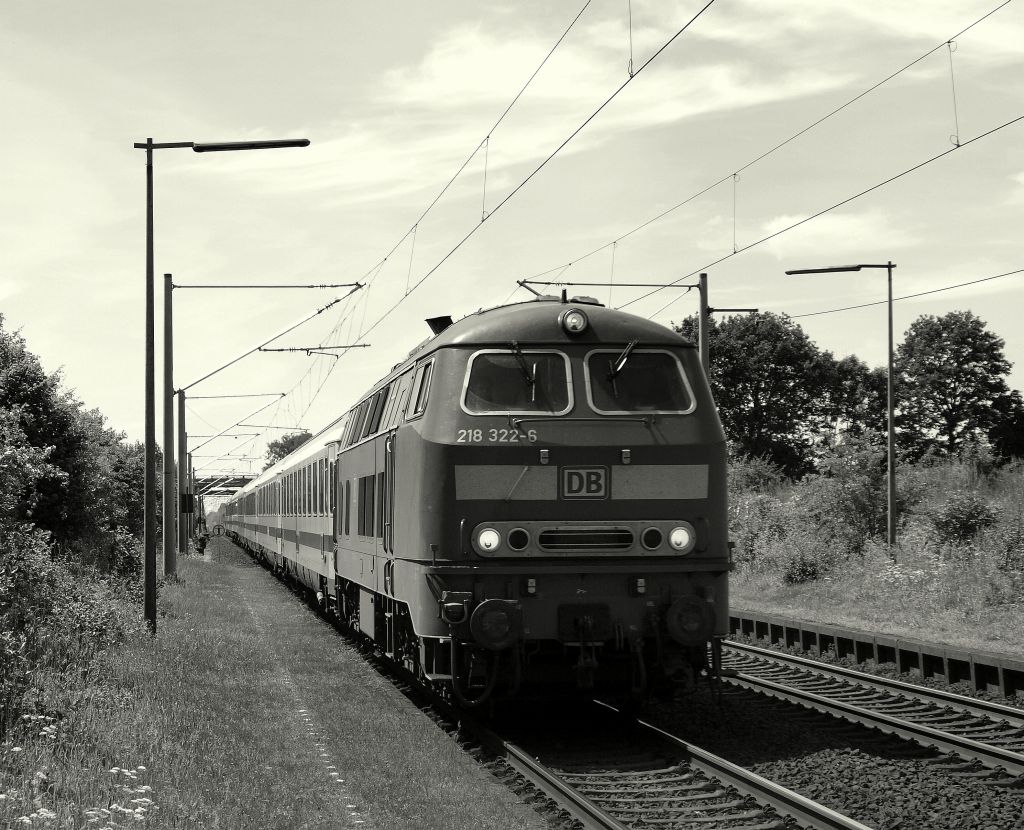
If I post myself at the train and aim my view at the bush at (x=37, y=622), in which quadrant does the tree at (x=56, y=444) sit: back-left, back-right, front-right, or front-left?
front-right

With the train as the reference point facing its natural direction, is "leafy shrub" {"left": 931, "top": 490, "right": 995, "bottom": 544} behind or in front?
behind

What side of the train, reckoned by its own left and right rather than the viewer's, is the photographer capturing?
front

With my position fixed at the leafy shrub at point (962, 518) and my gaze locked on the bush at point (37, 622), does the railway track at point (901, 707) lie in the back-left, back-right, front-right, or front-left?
front-left
